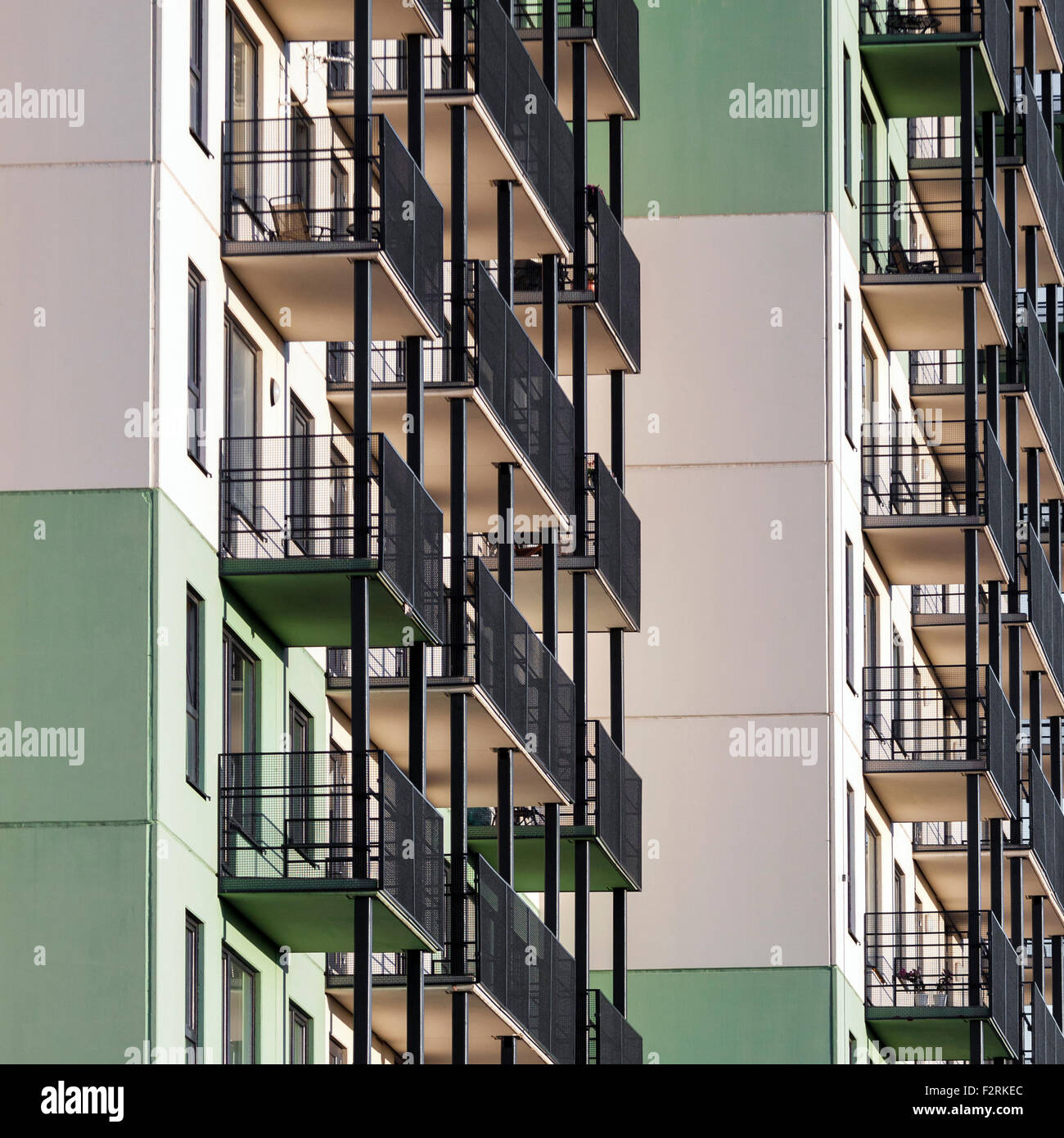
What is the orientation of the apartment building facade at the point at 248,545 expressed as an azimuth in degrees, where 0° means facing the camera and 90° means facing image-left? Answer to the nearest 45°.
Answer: approximately 270°
